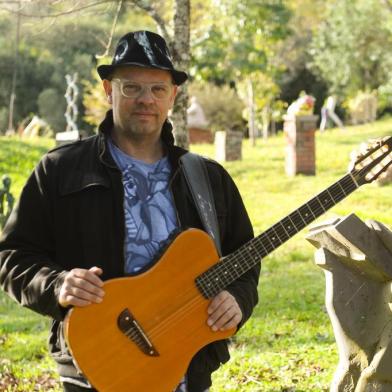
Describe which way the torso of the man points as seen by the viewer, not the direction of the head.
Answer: toward the camera

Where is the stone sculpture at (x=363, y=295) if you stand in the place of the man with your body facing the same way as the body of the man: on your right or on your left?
on your left

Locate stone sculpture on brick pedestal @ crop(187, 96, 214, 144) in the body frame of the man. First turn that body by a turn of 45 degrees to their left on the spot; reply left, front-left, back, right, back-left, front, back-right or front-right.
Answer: back-left

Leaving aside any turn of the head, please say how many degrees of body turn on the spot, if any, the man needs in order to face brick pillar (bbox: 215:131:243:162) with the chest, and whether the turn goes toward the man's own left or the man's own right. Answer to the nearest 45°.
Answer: approximately 180°

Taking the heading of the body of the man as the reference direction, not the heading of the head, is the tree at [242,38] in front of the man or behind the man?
behind

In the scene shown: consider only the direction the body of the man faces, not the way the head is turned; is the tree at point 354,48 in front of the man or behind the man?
behind

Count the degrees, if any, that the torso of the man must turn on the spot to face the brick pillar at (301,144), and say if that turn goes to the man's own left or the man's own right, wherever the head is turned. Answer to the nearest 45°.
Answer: approximately 180°

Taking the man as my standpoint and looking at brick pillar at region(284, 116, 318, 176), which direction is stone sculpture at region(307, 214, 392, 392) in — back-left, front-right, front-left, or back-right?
front-right

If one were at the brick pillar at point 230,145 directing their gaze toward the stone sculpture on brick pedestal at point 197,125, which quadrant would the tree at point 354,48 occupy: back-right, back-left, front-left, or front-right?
front-right
